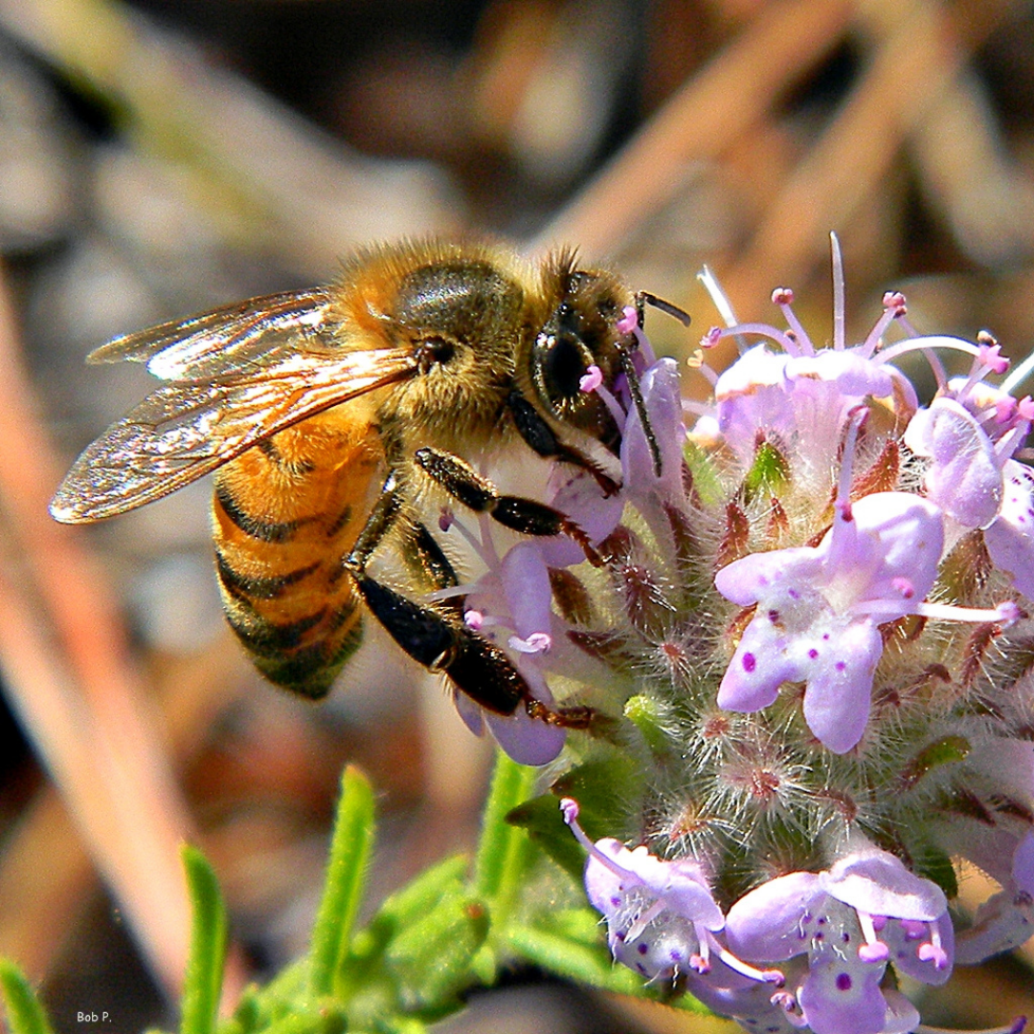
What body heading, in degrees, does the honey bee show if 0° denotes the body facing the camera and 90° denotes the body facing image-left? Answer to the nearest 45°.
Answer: approximately 270°

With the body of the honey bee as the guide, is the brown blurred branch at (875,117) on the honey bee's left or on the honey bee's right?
on the honey bee's left

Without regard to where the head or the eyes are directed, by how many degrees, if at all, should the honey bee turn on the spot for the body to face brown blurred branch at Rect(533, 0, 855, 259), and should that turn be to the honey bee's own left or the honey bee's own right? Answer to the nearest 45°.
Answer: approximately 45° to the honey bee's own left
